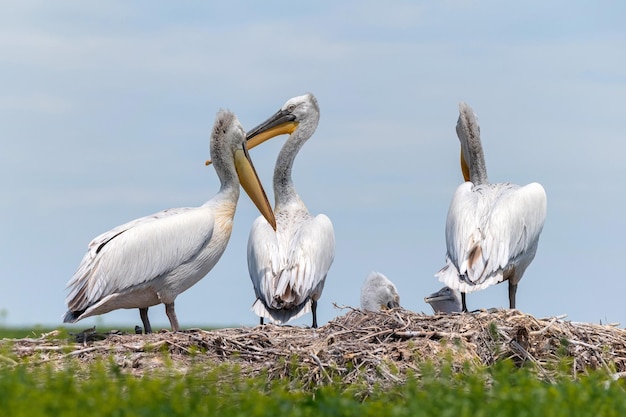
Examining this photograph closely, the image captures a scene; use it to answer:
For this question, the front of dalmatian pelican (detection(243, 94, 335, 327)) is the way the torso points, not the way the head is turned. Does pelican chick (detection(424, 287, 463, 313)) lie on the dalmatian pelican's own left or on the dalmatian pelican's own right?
on the dalmatian pelican's own right

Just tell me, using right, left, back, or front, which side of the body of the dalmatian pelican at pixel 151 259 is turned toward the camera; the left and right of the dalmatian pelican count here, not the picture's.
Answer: right

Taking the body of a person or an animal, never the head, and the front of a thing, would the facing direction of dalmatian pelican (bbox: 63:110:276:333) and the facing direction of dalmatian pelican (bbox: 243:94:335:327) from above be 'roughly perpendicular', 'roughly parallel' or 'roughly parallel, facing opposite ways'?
roughly perpendicular

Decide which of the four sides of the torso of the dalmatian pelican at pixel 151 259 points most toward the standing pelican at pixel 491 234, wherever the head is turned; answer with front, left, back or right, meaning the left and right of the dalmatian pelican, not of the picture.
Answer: front

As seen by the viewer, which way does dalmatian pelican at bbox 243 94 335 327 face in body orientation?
away from the camera

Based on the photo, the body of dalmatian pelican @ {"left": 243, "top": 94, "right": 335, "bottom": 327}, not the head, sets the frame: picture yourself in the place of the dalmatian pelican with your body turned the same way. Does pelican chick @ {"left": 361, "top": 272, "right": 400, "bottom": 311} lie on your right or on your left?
on your right

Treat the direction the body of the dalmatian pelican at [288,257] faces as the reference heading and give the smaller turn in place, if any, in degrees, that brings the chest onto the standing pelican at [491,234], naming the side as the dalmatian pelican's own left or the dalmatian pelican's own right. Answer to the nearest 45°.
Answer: approximately 90° to the dalmatian pelican's own right

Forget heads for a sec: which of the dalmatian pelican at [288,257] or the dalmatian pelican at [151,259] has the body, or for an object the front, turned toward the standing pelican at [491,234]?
the dalmatian pelican at [151,259]

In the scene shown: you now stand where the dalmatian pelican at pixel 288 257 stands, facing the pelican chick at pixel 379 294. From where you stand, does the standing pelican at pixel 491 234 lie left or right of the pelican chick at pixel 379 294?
right

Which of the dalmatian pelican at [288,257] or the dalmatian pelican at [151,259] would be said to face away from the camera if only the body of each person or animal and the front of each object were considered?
the dalmatian pelican at [288,257]

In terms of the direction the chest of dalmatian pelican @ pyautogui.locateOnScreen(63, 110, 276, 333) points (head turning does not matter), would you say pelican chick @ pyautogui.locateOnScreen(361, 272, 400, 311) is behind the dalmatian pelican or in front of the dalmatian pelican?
in front

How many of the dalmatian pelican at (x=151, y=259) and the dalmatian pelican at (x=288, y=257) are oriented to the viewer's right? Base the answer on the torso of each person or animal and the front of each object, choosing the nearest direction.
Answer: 1
